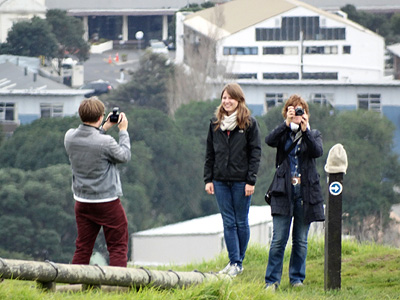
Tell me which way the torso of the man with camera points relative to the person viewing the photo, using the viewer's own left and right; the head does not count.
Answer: facing away from the viewer and to the right of the viewer

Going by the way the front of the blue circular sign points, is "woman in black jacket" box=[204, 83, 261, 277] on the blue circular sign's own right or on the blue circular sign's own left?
on the blue circular sign's own right

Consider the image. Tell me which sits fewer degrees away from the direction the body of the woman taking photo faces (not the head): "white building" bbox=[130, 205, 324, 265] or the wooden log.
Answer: the wooden log

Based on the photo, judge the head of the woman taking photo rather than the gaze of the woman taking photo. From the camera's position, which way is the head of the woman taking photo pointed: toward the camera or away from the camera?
toward the camera

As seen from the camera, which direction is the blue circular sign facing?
toward the camera

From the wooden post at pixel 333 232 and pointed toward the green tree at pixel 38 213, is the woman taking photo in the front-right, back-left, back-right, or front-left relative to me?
front-left

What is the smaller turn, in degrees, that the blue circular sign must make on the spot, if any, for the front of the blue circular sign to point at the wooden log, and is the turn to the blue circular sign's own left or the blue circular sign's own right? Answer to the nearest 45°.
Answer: approximately 45° to the blue circular sign's own right

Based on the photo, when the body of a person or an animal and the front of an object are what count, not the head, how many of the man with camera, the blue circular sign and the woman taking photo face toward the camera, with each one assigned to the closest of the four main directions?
2

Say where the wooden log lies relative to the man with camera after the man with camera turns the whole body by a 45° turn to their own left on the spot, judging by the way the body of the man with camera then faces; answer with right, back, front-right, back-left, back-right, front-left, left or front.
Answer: back

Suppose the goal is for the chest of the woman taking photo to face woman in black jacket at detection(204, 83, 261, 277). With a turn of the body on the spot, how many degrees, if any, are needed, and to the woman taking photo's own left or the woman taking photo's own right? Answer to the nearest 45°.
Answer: approximately 135° to the woman taking photo's own right

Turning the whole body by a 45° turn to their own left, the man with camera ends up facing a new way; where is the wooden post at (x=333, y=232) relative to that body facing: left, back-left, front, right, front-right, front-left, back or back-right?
right

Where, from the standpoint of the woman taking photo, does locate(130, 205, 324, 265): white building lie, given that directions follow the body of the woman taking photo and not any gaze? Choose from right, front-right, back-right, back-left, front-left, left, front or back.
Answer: back

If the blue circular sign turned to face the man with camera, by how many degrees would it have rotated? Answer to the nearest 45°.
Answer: approximately 90° to its right

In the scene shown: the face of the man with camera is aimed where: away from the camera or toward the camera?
away from the camera
